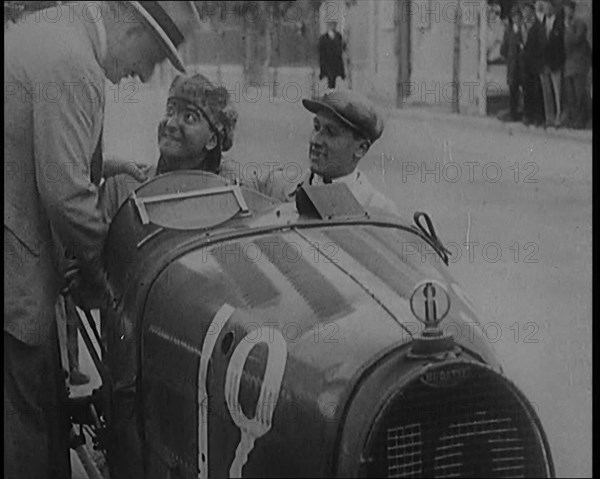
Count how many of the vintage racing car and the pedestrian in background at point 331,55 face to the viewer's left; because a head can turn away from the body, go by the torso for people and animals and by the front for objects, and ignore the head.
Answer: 0

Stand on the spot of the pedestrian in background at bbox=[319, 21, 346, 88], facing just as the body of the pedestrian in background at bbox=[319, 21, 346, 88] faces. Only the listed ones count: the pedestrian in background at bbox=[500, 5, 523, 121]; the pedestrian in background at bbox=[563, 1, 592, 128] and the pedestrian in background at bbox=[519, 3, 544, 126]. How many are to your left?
3

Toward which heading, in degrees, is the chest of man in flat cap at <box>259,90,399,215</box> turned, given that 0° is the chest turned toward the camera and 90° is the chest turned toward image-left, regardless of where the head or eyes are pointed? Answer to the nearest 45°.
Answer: approximately 45°

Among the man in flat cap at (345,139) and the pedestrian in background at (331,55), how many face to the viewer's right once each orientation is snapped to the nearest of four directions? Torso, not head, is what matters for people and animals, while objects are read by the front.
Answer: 0

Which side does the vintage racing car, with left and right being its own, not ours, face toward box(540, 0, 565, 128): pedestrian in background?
left

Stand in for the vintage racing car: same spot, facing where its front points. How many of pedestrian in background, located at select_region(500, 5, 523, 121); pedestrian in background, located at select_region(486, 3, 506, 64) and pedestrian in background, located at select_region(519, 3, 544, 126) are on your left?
3

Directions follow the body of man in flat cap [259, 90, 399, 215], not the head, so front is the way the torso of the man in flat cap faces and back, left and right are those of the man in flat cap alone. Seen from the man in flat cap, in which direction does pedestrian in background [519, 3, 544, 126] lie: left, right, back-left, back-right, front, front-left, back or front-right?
back-left

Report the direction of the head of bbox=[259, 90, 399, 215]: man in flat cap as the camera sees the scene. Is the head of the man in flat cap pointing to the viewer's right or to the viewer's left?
to the viewer's left
